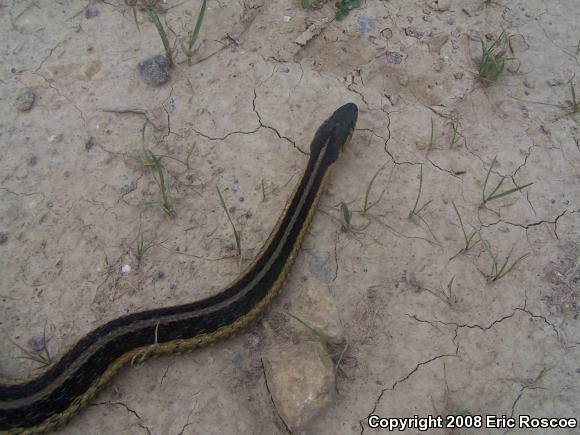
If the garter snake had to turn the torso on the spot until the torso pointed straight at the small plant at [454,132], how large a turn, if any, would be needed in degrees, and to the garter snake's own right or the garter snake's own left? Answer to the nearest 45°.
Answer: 0° — it already faces it

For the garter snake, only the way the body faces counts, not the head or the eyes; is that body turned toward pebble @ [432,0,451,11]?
yes

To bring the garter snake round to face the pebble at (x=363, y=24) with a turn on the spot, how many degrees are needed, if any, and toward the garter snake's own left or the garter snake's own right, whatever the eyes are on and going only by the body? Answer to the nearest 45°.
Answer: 0° — it already faces it

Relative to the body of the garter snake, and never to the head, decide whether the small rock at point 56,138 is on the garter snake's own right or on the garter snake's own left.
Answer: on the garter snake's own left

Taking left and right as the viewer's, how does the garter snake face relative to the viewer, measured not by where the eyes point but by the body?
facing away from the viewer and to the right of the viewer
